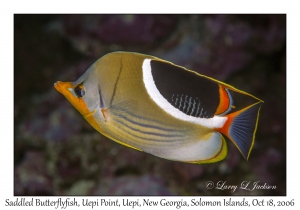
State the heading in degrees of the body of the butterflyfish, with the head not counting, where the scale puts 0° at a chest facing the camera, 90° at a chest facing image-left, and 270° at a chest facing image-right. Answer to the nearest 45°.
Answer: approximately 90°
